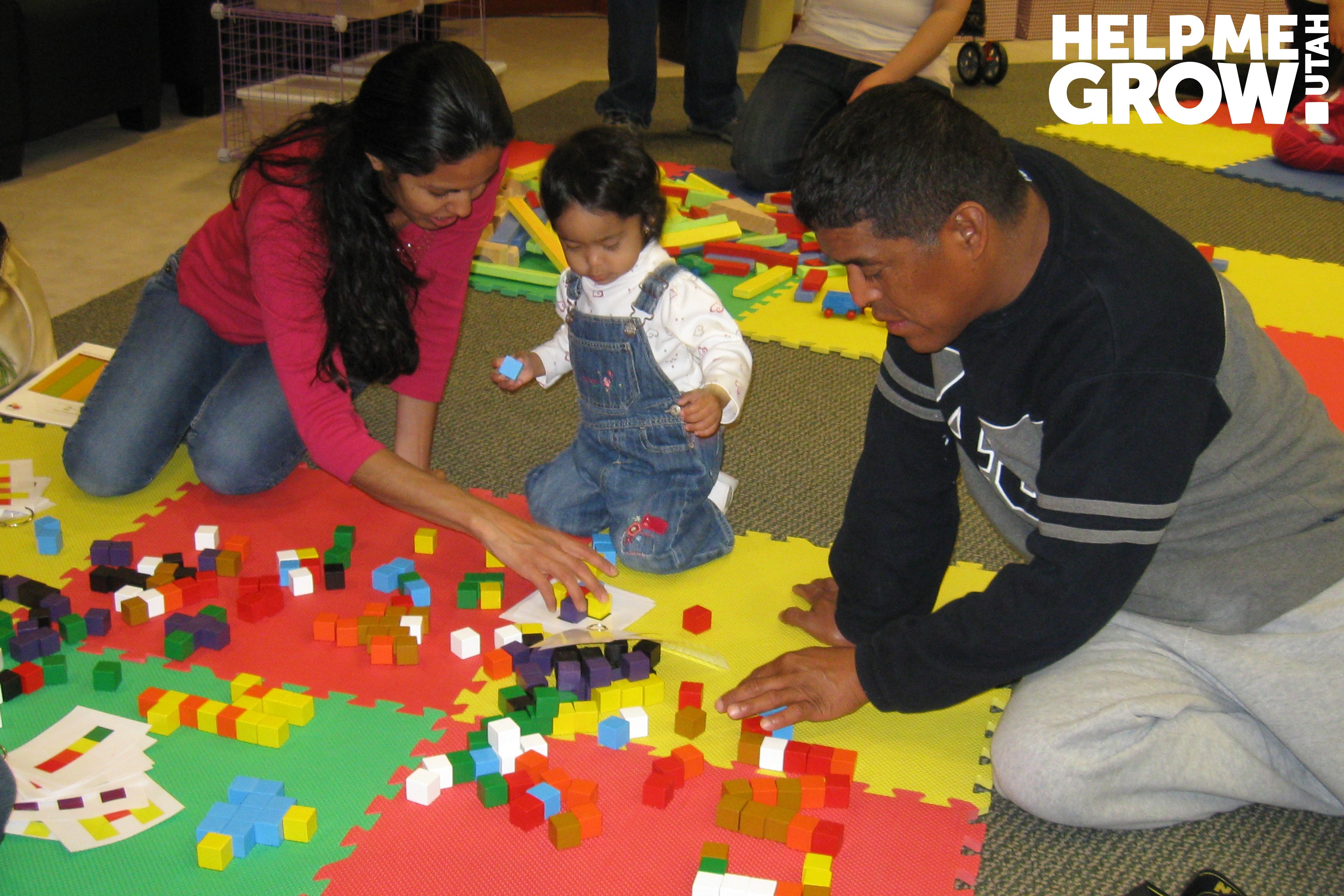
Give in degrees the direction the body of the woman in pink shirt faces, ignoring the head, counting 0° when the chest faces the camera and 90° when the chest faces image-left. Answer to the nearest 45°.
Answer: approximately 315°

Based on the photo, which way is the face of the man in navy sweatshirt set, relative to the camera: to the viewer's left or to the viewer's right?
to the viewer's left

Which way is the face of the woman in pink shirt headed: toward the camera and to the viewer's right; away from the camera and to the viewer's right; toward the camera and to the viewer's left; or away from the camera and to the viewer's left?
toward the camera and to the viewer's right

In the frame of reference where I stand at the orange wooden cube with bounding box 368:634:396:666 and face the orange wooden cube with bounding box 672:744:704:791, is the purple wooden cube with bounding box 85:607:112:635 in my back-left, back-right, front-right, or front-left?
back-right

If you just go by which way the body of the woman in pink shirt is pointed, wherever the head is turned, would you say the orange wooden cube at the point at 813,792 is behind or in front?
in front

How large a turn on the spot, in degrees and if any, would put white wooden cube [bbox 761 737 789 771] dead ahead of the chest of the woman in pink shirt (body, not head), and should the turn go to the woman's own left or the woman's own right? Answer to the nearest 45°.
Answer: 0° — they already face it
